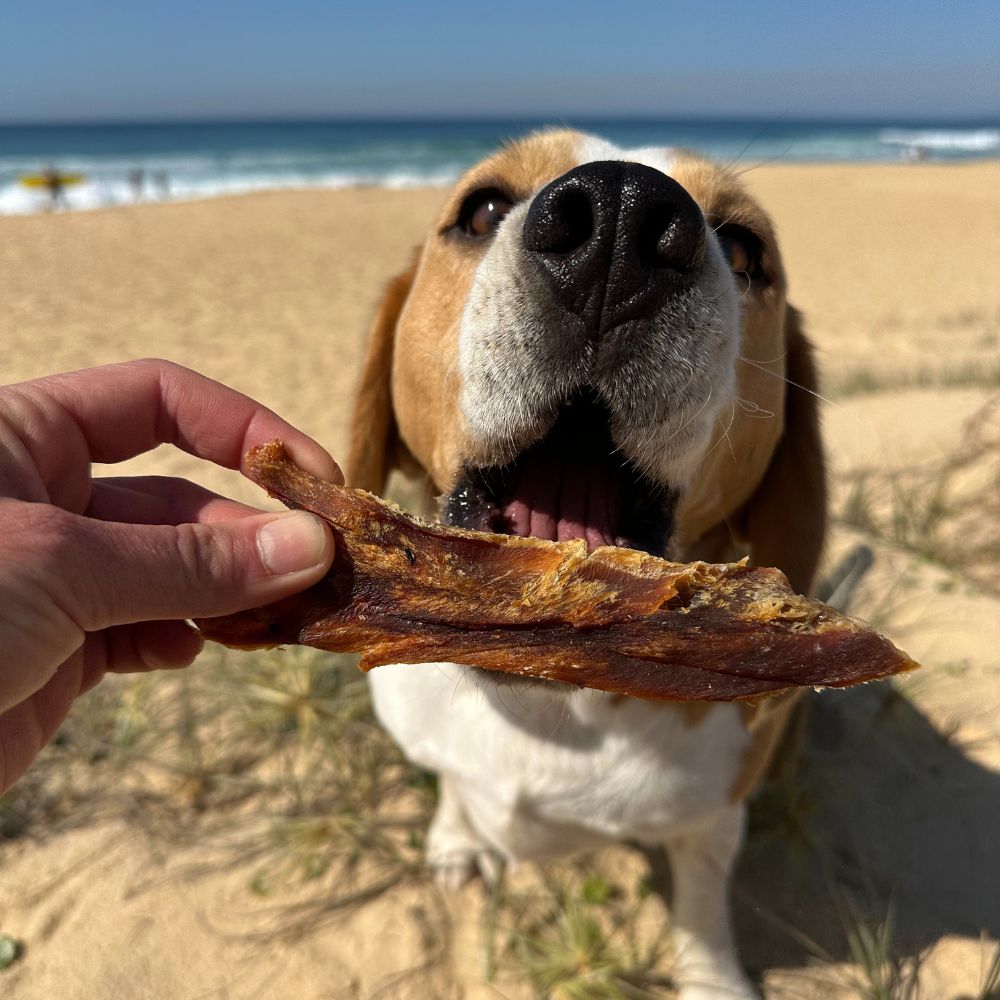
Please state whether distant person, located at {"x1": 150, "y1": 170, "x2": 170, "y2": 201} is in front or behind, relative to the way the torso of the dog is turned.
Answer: behind

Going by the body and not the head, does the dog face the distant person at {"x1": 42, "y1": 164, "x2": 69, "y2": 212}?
no

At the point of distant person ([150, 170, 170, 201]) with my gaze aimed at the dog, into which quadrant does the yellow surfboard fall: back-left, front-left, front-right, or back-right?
front-right

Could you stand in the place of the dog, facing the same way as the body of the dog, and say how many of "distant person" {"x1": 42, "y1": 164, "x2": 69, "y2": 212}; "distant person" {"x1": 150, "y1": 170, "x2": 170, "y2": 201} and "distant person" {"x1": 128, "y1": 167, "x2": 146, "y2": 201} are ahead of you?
0

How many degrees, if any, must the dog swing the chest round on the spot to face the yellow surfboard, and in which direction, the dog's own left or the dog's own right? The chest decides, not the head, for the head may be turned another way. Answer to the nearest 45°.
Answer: approximately 135° to the dog's own right

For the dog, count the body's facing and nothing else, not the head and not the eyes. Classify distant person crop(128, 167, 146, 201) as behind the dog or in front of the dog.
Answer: behind

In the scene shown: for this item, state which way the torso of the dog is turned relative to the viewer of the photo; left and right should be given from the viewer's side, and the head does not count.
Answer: facing the viewer

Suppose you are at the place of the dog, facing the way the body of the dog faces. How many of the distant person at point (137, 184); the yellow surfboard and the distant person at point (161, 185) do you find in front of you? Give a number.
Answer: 0
